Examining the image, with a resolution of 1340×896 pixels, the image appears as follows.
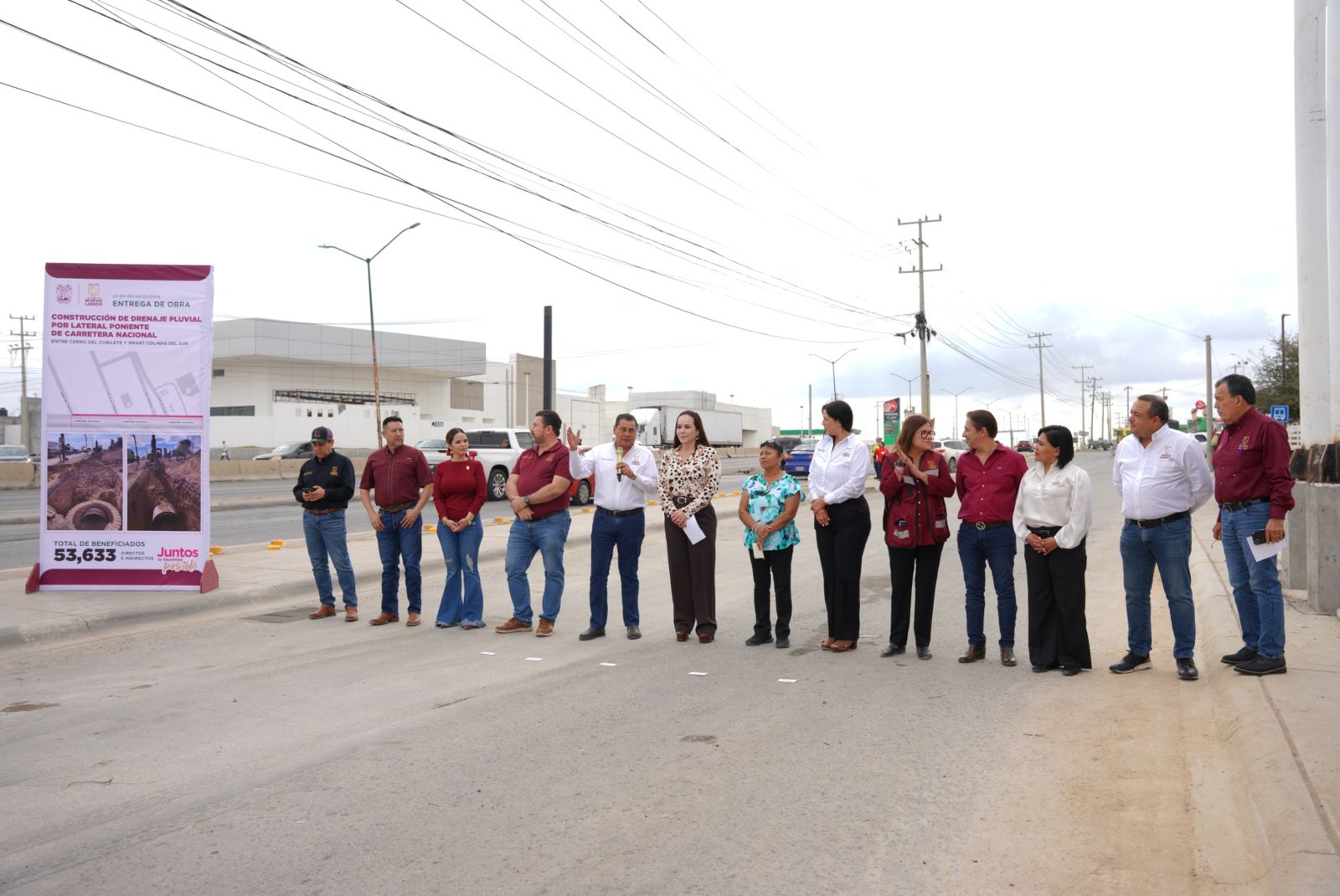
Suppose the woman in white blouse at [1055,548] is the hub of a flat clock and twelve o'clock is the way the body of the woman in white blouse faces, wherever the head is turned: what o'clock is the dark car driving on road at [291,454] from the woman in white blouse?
The dark car driving on road is roughly at 3 o'clock from the woman in white blouse.

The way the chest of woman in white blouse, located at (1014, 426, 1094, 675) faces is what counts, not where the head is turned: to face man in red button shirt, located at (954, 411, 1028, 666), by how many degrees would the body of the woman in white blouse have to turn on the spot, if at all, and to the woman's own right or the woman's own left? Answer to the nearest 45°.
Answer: approximately 45° to the woman's own right

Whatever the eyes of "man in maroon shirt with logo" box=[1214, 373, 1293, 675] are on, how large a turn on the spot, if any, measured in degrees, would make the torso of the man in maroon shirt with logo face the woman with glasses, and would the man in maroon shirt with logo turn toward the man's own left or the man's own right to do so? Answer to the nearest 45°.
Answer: approximately 45° to the man's own right

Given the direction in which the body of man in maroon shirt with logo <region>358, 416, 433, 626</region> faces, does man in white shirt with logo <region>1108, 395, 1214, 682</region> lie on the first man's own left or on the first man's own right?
on the first man's own left

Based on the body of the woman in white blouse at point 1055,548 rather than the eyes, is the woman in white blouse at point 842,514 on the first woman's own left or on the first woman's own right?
on the first woman's own right

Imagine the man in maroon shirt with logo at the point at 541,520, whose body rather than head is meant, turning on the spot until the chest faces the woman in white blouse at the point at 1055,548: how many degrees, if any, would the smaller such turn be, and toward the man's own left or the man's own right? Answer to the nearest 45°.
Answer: approximately 90° to the man's own left

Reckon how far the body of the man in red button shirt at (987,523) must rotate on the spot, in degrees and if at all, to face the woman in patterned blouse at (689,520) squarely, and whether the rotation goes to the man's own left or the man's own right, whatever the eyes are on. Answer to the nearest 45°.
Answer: approximately 90° to the man's own right

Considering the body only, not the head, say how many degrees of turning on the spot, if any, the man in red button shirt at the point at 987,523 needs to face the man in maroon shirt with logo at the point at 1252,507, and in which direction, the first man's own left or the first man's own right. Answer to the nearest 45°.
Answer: approximately 90° to the first man's own left

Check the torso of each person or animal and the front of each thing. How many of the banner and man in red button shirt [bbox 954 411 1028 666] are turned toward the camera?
2

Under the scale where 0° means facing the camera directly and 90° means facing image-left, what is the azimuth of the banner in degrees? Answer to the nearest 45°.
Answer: approximately 0°

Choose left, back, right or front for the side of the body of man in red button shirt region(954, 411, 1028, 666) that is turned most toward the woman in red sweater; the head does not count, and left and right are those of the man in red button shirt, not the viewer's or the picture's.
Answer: right
